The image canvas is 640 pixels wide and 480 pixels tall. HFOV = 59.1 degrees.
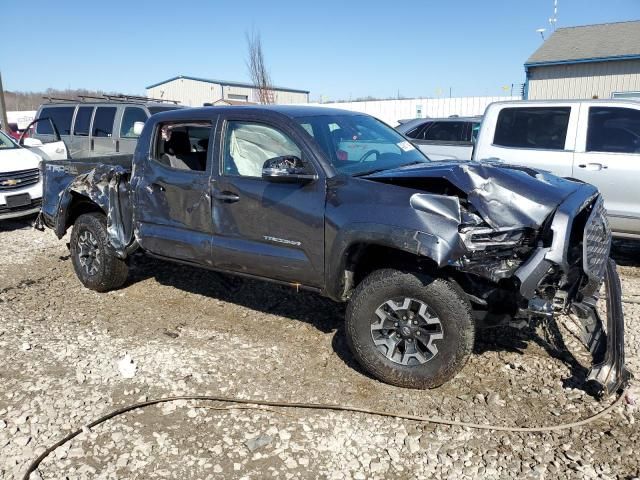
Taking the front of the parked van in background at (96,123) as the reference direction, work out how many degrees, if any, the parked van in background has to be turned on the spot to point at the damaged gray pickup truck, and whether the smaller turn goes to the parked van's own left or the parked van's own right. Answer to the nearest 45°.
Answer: approximately 45° to the parked van's own right

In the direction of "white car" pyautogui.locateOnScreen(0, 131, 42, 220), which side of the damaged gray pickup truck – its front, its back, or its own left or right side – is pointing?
back

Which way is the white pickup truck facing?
to the viewer's right

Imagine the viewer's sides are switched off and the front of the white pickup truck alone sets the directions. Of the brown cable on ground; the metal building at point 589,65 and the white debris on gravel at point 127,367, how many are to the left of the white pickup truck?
1

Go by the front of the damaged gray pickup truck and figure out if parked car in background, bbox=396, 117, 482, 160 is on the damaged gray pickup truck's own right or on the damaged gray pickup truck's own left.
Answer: on the damaged gray pickup truck's own left

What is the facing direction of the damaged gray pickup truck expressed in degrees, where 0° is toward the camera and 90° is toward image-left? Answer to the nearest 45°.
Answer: approximately 315°

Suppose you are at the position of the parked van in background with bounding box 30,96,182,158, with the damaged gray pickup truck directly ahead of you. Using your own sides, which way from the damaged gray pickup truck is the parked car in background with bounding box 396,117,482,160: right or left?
left

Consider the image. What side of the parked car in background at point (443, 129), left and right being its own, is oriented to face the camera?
right
